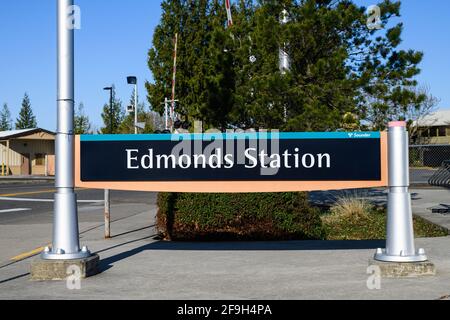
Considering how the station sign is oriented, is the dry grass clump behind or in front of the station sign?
behind

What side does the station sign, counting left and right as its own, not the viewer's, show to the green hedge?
back

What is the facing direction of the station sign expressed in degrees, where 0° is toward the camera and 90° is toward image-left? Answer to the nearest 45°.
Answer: approximately 0°

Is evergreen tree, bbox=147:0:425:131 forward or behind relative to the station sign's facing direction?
behind

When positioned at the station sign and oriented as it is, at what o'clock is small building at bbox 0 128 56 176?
The small building is roughly at 5 o'clock from the station sign.
